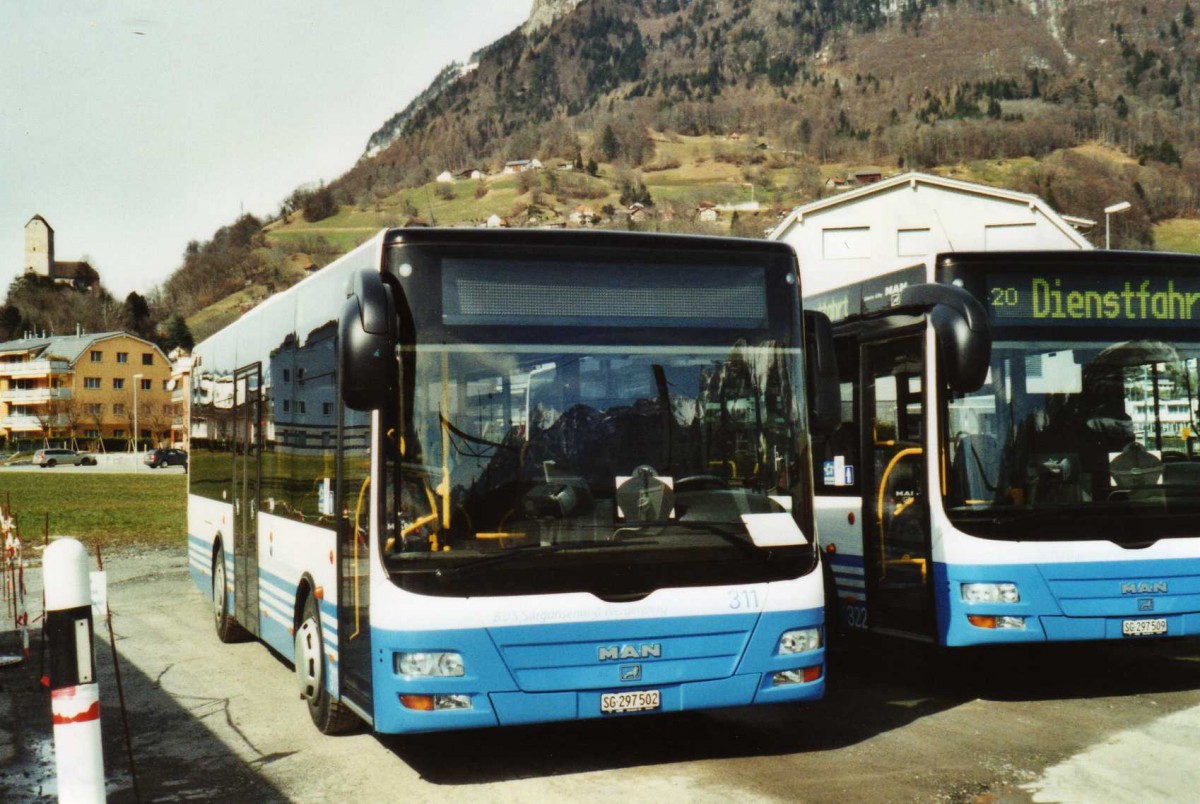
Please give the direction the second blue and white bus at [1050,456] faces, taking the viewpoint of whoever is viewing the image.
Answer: facing the viewer and to the right of the viewer

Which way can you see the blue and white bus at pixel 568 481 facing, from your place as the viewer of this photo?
facing the viewer

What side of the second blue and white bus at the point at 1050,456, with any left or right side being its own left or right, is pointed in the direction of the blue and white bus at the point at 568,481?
right

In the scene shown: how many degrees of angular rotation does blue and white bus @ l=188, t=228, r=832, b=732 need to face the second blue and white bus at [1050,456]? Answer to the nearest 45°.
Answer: approximately 135° to its left

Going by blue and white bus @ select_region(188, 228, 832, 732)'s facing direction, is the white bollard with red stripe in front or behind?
in front

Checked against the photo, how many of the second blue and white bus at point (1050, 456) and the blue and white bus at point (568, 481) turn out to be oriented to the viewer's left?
0

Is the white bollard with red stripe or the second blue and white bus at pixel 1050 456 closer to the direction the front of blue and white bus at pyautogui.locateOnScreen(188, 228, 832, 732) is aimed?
the white bollard with red stripe

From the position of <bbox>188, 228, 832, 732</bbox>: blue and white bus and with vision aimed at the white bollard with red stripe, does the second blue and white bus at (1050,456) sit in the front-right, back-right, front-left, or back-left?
back-left

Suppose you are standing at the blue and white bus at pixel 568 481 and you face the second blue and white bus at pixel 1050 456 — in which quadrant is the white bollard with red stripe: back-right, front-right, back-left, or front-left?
back-right
